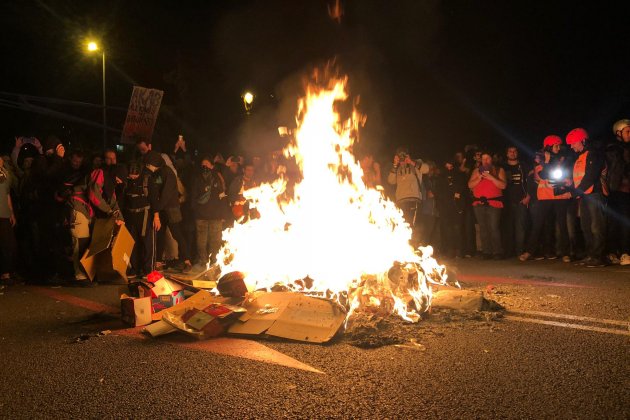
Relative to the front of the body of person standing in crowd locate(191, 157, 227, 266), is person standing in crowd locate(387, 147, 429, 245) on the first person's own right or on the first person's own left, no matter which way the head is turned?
on the first person's own left

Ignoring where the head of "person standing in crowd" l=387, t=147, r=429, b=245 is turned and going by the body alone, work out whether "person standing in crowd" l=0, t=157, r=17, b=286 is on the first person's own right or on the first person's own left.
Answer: on the first person's own right

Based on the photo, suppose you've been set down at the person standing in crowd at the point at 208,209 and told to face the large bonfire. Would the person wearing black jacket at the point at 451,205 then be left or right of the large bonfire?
left

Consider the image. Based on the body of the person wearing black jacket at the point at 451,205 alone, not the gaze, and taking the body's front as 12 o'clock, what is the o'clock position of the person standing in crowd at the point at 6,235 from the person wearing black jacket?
The person standing in crowd is roughly at 2 o'clock from the person wearing black jacket.

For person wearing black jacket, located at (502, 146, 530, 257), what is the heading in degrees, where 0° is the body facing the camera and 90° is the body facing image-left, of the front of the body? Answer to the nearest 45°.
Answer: approximately 0°

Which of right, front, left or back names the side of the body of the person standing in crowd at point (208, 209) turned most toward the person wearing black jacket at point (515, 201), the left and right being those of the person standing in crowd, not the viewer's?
left

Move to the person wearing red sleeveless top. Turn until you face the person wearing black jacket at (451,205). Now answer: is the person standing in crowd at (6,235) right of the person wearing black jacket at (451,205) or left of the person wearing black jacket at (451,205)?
left

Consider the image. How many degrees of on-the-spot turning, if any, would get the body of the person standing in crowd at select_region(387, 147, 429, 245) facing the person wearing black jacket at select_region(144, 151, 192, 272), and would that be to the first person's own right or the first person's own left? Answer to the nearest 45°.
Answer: approximately 45° to the first person's own right
